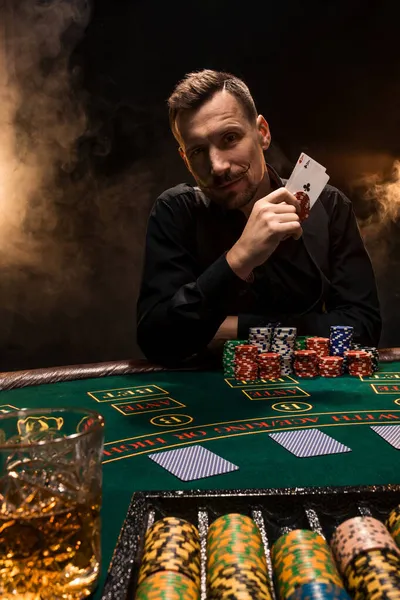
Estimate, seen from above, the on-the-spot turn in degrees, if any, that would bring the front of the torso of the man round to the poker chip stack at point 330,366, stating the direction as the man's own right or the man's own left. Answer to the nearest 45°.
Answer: approximately 45° to the man's own left

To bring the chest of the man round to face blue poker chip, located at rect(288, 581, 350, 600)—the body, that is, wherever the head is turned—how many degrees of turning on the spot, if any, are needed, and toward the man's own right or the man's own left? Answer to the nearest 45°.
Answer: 0° — they already face it

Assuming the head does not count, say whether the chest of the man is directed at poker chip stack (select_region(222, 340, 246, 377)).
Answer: yes

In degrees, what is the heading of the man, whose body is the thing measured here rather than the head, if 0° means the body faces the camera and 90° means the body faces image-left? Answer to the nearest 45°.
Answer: approximately 0°

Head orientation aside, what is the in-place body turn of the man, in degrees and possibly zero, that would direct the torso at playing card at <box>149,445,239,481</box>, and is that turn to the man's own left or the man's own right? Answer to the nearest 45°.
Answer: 0° — they already face it

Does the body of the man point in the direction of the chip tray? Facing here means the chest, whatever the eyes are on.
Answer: yes
